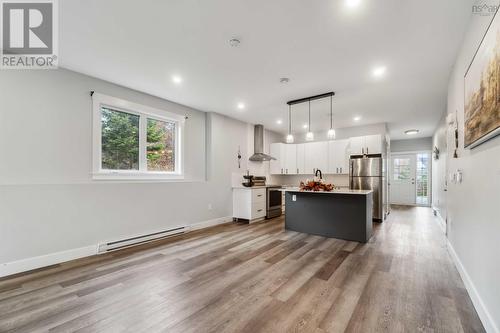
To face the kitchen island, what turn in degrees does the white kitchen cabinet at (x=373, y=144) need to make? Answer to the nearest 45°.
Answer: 0° — it already faces it

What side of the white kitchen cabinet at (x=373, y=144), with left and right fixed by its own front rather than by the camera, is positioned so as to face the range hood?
right

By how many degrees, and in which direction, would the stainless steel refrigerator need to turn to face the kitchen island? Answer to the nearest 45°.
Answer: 0° — it already faces it

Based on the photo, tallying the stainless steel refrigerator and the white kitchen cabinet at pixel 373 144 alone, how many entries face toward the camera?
2

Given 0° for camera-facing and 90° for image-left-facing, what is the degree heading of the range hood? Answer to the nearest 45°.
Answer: approximately 315°

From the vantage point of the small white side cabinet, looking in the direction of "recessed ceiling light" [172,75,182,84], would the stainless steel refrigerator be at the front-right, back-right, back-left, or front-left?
back-left

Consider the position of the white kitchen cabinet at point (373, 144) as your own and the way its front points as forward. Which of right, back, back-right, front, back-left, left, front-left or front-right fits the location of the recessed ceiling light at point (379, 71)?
front

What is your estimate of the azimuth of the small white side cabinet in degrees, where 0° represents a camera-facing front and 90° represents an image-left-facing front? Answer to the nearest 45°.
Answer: approximately 315°

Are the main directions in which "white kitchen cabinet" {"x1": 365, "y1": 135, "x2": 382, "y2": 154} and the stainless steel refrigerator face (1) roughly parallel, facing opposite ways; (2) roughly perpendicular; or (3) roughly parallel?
roughly parallel

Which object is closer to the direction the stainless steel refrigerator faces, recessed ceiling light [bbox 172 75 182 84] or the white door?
the recessed ceiling light

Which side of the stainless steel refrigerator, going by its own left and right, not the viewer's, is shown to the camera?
front

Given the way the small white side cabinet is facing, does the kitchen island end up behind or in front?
in front

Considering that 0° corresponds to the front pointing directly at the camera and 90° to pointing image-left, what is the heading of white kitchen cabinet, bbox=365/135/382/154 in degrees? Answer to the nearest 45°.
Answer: approximately 0°

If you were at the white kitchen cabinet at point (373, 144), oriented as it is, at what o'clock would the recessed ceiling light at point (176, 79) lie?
The recessed ceiling light is roughly at 1 o'clock from the white kitchen cabinet.
